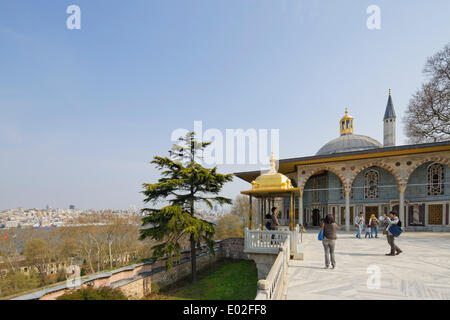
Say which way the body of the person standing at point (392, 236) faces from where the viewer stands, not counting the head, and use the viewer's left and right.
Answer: facing to the left of the viewer

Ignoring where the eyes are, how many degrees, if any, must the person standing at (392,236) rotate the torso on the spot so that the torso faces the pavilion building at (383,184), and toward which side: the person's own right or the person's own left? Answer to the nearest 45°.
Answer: approximately 90° to the person's own right
